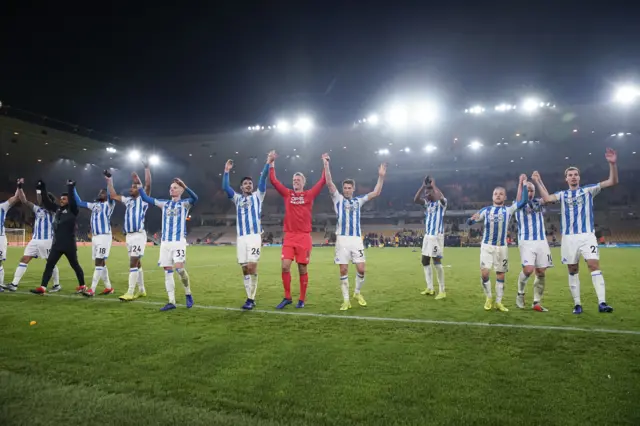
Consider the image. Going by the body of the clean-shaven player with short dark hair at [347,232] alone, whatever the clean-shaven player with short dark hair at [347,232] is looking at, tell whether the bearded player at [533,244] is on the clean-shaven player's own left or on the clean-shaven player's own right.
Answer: on the clean-shaven player's own left

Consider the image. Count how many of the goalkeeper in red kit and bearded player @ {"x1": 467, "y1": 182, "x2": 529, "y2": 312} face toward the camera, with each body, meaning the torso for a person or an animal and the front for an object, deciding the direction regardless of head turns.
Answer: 2

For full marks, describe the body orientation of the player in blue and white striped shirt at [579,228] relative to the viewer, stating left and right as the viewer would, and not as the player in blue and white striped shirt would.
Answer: facing the viewer

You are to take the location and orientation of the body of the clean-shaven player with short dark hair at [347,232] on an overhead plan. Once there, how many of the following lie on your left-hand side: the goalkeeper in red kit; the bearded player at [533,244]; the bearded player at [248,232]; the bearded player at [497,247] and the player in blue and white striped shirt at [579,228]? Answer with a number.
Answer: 3

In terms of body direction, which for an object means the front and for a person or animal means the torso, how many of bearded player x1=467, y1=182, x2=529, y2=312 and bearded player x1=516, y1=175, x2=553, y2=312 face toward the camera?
2

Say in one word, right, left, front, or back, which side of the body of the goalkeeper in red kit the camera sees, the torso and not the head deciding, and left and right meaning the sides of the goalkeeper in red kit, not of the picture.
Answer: front

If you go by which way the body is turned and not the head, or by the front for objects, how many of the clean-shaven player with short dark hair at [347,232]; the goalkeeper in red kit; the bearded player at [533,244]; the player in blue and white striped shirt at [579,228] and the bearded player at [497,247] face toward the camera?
5

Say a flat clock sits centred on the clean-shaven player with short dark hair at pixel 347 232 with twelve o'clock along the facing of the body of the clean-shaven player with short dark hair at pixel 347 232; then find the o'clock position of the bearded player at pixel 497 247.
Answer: the bearded player at pixel 497 247 is roughly at 9 o'clock from the clean-shaven player with short dark hair at pixel 347 232.

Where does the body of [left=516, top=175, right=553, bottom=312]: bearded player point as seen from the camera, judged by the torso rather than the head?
toward the camera

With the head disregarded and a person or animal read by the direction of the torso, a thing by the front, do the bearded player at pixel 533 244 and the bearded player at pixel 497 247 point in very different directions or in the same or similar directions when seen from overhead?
same or similar directions

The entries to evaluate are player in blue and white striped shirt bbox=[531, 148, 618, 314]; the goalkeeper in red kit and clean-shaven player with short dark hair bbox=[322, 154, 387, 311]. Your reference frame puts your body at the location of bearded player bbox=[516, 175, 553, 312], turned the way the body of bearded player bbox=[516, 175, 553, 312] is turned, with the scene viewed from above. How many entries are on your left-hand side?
1
